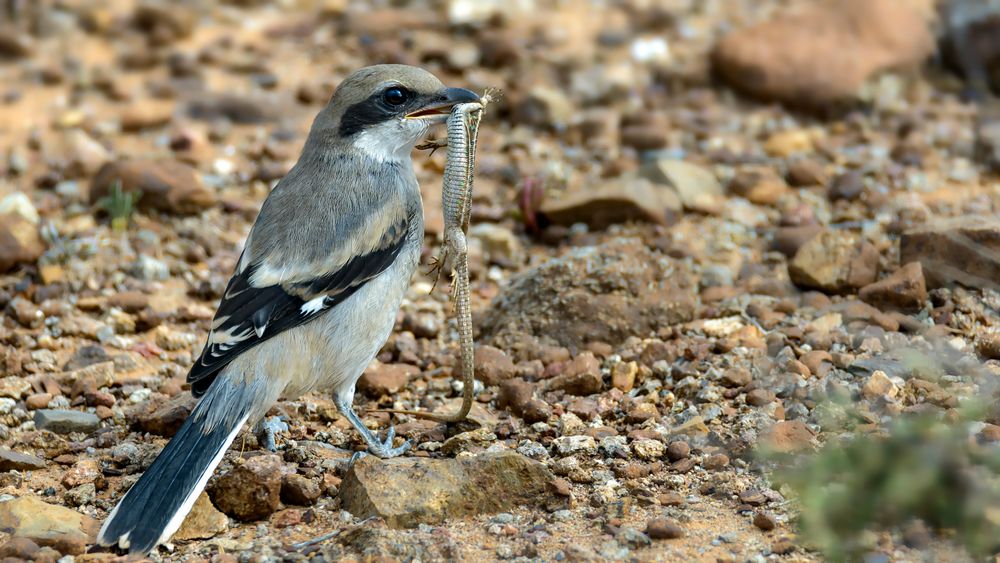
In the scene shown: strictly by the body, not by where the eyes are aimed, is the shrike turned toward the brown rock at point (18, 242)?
no

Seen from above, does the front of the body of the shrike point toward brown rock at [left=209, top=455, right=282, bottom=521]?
no

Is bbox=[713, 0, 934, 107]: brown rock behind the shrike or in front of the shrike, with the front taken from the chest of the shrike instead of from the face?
in front

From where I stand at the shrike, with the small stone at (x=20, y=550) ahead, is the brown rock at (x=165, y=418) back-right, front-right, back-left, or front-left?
front-right

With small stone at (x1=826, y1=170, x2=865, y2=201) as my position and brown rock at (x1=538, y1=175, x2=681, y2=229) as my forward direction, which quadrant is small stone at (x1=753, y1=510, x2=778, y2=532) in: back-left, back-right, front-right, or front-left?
front-left

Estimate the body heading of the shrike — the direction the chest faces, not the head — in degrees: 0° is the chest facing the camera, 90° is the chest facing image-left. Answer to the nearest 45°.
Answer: approximately 225°

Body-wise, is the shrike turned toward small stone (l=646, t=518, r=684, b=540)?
no

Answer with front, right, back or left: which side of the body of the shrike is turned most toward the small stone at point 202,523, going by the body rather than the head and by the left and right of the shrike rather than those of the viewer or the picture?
back

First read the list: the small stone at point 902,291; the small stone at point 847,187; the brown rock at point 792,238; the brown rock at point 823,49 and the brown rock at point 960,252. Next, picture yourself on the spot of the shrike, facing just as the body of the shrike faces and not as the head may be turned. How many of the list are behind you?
0

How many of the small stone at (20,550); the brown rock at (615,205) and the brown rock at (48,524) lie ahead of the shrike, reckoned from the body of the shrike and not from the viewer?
1
